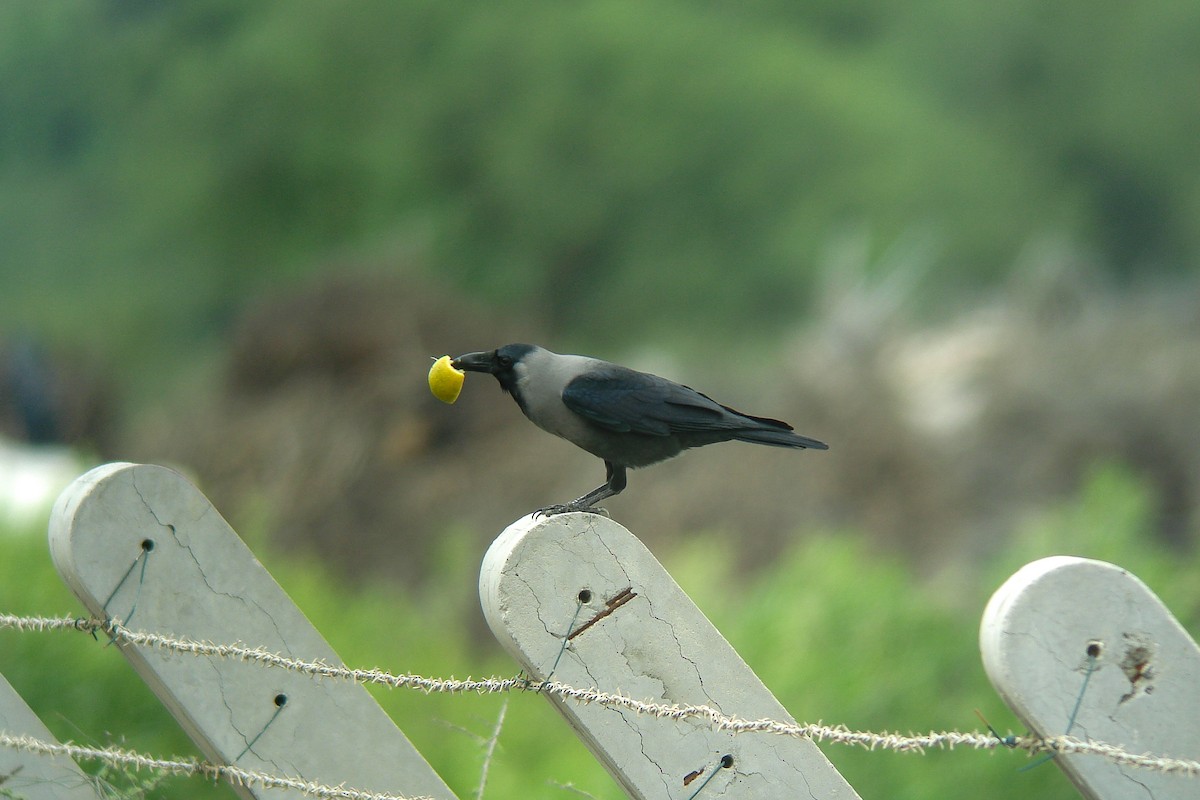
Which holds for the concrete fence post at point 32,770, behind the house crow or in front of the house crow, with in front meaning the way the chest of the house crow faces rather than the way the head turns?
in front

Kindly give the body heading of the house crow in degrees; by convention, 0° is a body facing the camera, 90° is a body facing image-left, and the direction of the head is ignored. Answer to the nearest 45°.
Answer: approximately 90°
